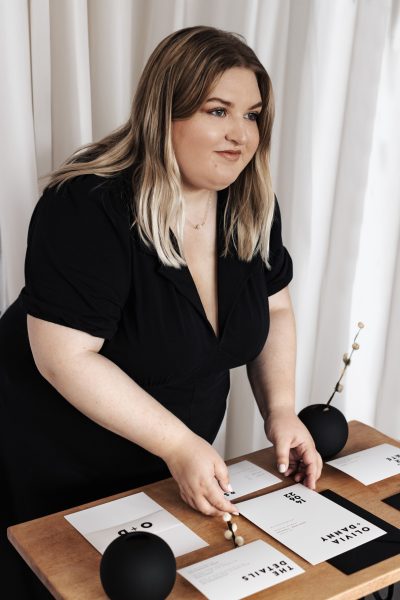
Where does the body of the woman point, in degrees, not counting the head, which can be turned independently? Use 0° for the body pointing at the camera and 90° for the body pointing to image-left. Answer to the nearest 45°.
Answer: approximately 315°
